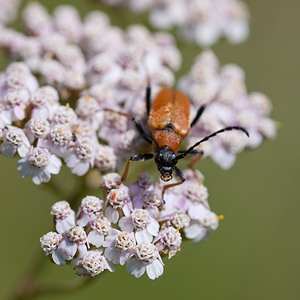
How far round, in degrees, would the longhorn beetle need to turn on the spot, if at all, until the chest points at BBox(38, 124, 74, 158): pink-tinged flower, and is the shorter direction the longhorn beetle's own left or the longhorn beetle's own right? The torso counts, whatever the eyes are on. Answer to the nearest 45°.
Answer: approximately 45° to the longhorn beetle's own right

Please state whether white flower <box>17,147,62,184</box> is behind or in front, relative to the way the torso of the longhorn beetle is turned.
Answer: in front

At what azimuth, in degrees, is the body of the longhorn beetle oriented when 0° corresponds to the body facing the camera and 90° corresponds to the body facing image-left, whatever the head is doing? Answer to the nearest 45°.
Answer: approximately 0°

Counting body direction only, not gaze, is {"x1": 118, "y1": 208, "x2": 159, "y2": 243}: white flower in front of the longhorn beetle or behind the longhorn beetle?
in front

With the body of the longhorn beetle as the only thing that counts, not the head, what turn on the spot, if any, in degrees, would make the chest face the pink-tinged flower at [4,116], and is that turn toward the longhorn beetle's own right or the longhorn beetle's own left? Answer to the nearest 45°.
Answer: approximately 45° to the longhorn beetle's own right

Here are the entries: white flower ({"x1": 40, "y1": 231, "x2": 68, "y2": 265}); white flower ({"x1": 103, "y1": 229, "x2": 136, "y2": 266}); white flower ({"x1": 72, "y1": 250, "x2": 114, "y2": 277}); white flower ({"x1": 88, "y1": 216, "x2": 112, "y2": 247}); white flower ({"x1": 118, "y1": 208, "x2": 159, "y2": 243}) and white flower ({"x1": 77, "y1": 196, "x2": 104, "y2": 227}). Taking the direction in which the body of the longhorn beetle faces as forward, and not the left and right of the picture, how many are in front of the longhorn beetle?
6

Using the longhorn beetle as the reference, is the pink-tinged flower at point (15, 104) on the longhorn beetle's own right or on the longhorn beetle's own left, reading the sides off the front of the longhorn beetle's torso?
on the longhorn beetle's own right

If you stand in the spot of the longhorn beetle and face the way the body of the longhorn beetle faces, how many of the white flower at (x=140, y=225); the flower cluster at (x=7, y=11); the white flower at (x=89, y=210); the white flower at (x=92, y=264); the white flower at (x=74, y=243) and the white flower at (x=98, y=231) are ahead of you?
5

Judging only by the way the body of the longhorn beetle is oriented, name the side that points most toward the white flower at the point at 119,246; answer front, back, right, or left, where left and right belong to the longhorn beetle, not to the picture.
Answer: front

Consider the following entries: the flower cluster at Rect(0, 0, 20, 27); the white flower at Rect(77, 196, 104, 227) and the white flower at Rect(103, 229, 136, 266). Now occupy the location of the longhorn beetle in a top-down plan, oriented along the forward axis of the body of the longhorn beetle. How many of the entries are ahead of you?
2

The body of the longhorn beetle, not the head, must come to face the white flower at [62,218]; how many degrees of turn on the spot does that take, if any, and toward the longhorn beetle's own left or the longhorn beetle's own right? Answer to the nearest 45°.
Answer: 0° — it already faces it

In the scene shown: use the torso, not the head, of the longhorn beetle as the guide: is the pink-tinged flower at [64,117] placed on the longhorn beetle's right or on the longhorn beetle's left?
on the longhorn beetle's right

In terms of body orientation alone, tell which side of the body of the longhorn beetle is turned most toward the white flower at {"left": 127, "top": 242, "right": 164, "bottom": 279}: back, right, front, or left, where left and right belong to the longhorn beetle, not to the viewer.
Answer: front

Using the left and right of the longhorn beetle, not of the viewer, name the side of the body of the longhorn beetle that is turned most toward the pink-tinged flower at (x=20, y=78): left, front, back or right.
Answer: right

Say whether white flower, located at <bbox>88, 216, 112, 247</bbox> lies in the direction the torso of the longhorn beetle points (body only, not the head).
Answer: no

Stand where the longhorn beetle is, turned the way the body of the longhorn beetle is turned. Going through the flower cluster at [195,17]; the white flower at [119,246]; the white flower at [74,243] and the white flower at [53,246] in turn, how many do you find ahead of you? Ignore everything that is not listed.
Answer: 3

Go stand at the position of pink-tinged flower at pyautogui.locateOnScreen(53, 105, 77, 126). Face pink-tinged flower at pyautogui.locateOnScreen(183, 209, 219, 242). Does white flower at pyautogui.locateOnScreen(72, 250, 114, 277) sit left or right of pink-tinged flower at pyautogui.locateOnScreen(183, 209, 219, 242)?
right
